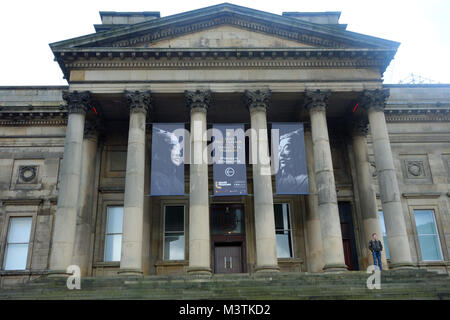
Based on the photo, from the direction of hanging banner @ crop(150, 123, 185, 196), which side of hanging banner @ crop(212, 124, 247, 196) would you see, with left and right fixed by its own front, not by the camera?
right

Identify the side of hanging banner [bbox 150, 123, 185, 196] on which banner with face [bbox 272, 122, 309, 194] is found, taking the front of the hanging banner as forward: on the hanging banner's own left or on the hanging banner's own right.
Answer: on the hanging banner's own left

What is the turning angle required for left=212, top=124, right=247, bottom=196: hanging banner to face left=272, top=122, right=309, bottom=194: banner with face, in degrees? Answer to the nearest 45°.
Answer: approximately 90° to its left

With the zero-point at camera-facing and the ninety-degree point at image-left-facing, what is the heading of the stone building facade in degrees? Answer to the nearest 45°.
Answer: approximately 0°

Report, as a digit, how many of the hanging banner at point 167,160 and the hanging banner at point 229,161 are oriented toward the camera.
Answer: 2

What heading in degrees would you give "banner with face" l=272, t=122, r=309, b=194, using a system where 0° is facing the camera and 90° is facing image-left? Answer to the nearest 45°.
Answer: approximately 0°

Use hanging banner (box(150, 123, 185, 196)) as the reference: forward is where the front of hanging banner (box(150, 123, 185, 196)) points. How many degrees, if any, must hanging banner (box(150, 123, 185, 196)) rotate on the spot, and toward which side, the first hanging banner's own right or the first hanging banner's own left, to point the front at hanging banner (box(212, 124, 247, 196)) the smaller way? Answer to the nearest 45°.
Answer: approximately 90° to the first hanging banner's own left

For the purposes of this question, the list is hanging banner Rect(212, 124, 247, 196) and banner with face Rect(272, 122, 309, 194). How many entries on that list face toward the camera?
2
